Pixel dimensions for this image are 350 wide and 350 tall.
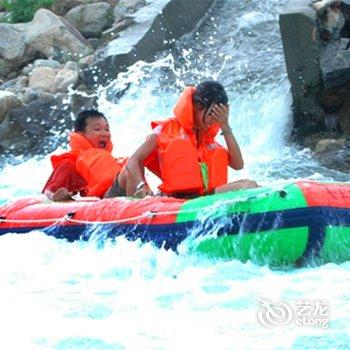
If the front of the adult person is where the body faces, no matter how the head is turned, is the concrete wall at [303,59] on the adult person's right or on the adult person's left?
on the adult person's left

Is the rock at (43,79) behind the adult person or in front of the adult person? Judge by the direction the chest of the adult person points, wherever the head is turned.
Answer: behind

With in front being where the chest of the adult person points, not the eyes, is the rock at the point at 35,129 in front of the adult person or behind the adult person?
behind

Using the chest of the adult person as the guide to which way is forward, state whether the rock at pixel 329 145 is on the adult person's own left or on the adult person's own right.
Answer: on the adult person's own left

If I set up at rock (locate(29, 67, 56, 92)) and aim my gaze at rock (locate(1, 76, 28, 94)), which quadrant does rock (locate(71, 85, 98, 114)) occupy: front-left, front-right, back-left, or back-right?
back-left

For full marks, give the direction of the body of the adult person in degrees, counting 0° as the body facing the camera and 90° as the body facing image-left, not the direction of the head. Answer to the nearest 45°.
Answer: approximately 315°
